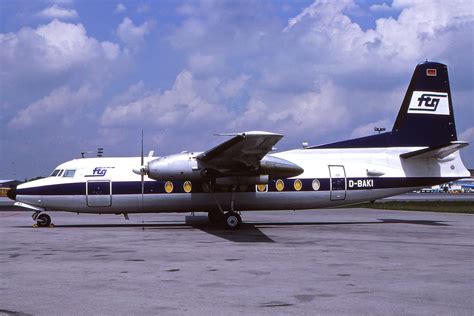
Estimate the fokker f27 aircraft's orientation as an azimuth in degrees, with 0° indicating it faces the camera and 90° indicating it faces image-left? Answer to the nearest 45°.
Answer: approximately 90°
